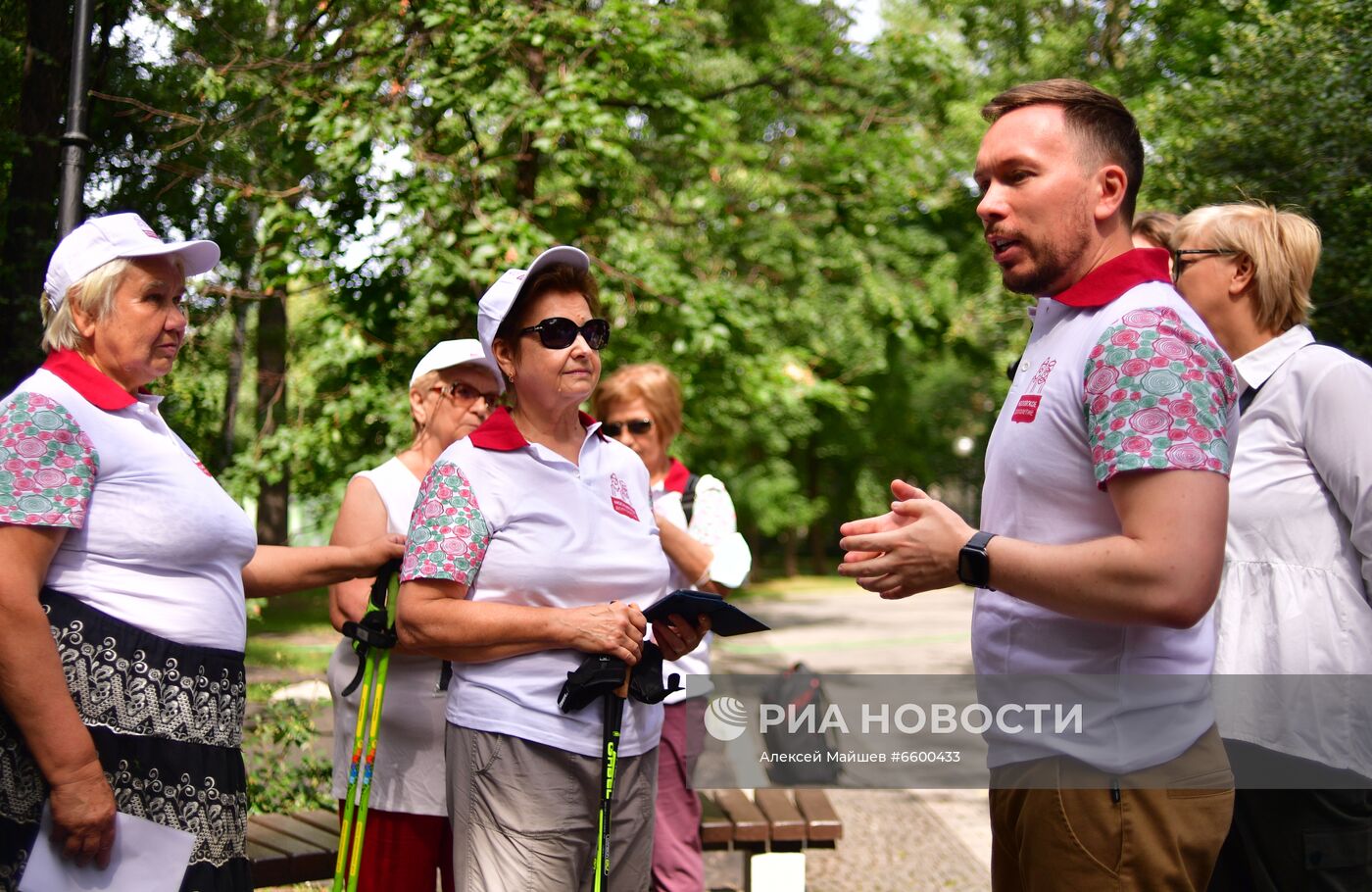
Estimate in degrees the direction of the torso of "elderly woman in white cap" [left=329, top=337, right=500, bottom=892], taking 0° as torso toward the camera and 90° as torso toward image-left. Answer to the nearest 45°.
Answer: approximately 315°

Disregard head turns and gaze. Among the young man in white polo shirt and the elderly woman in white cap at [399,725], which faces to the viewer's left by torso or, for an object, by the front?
the young man in white polo shirt

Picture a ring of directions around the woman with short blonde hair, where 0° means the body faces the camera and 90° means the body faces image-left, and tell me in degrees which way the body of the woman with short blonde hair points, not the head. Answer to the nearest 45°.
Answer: approximately 90°

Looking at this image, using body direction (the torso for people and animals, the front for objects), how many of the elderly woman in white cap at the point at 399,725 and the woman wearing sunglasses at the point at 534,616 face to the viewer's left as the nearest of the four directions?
0

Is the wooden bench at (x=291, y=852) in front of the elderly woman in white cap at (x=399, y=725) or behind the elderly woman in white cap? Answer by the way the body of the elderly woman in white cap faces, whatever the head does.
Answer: behind

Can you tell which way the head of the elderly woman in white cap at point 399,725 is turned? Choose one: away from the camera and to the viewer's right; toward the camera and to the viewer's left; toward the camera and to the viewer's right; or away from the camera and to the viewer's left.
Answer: toward the camera and to the viewer's right

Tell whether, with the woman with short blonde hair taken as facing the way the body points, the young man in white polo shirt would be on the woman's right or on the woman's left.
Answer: on the woman's left

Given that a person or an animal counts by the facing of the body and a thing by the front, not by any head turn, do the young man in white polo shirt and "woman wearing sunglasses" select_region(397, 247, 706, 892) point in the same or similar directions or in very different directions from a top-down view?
very different directions

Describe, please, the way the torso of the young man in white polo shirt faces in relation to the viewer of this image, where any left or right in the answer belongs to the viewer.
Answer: facing to the left of the viewer

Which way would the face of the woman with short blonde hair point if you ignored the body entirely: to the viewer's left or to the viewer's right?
to the viewer's left
